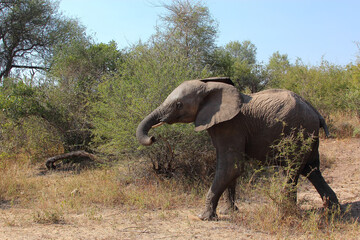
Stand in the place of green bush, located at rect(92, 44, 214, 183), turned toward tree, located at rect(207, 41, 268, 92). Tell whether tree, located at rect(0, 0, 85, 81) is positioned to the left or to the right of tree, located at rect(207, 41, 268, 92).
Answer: left

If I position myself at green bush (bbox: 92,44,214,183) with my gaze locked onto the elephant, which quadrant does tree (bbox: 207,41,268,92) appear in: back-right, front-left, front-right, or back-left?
back-left

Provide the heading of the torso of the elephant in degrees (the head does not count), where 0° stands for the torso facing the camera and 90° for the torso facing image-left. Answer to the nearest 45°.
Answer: approximately 90°

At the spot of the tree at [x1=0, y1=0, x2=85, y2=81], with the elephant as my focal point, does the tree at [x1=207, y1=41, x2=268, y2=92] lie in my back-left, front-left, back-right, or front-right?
front-left

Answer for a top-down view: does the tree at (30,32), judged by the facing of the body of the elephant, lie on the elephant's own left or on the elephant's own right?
on the elephant's own right

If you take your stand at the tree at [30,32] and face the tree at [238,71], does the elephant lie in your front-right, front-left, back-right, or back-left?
front-right

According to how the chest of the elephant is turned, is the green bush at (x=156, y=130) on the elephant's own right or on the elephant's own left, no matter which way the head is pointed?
on the elephant's own right

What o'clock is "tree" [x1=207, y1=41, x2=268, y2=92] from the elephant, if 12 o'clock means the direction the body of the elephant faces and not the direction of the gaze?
The tree is roughly at 3 o'clock from the elephant.
